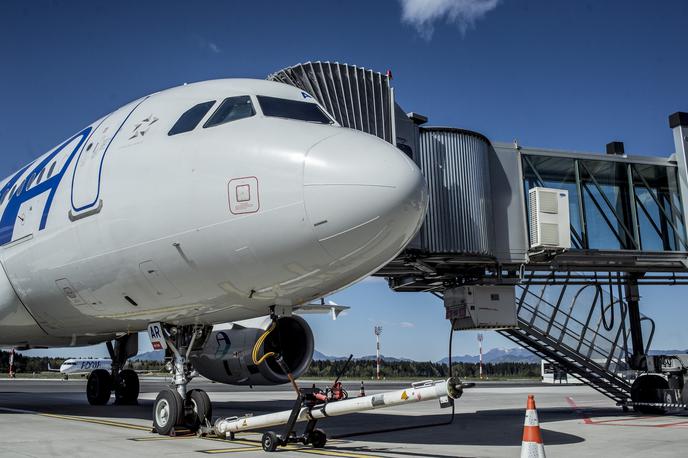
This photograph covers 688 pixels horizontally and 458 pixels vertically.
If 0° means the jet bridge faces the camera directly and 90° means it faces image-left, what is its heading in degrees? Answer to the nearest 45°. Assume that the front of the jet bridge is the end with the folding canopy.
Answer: approximately 90°

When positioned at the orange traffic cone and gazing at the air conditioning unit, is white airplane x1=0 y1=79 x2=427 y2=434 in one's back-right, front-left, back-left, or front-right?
front-left

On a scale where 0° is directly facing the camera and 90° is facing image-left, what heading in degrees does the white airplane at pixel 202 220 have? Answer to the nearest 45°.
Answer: approximately 315°

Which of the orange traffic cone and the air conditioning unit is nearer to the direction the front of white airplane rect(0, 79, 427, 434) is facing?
the orange traffic cone

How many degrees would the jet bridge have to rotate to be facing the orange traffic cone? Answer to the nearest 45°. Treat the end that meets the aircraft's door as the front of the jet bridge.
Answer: approximately 90° to its left

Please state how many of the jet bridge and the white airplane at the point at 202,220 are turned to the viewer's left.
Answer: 1

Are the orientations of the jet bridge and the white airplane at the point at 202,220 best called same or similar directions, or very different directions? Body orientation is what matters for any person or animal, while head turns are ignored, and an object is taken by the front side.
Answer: very different directions

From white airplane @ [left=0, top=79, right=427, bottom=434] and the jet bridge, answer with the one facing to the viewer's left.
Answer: the jet bridge

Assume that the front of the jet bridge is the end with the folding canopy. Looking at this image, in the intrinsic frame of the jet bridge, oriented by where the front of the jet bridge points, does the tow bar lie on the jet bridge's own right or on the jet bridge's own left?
on the jet bridge's own left

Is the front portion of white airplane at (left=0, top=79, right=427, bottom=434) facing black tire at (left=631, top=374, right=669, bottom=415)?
no

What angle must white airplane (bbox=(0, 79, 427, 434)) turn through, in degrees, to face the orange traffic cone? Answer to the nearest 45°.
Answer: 0° — it already faces it

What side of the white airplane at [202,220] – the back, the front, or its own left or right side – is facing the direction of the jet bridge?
left

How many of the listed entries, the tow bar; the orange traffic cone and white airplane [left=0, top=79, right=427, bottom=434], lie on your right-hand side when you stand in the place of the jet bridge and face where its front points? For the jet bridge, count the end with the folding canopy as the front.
0
